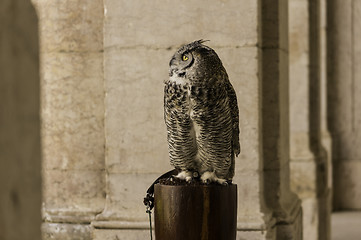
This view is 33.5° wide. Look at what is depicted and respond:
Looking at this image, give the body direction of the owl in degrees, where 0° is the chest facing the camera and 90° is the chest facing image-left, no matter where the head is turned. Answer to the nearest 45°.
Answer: approximately 45°

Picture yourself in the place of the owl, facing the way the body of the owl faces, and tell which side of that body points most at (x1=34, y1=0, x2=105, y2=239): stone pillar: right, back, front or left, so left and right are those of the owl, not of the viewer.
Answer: right

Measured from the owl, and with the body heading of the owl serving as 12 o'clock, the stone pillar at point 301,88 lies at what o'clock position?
The stone pillar is roughly at 5 o'clock from the owl.

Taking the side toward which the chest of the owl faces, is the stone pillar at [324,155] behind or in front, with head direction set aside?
behind

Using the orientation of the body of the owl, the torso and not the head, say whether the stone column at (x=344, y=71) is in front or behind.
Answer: behind

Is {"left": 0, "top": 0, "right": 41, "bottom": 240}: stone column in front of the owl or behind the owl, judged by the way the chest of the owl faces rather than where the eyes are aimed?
in front
